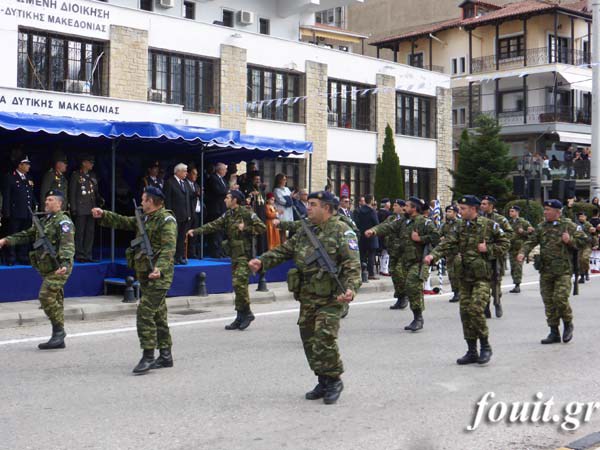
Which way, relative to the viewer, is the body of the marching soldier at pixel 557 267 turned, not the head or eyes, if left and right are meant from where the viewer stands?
facing the viewer and to the left of the viewer

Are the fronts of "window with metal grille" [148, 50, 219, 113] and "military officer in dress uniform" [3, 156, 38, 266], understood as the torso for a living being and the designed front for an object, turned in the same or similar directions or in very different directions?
same or similar directions

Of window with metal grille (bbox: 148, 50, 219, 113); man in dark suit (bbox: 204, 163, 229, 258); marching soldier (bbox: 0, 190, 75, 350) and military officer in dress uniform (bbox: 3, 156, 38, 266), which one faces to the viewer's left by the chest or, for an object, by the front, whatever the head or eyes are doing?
the marching soldier

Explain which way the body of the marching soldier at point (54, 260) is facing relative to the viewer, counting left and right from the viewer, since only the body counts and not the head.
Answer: facing to the left of the viewer

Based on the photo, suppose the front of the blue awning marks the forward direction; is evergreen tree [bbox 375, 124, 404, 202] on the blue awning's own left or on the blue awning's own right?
on the blue awning's own left

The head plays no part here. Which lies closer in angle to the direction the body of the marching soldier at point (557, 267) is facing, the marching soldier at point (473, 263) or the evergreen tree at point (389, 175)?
the marching soldier

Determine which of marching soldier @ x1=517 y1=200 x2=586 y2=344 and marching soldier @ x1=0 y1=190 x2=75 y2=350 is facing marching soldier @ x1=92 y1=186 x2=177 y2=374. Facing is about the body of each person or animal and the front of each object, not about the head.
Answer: marching soldier @ x1=517 y1=200 x2=586 y2=344

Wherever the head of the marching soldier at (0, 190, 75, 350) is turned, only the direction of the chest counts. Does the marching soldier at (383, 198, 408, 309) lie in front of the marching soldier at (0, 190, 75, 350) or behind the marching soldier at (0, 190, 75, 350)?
behind

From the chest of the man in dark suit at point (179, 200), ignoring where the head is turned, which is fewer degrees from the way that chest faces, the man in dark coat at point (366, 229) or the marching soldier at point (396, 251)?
the marching soldier

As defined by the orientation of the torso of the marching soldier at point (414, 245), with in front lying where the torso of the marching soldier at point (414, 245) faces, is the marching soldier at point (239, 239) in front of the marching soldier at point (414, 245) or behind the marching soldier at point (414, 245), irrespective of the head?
in front

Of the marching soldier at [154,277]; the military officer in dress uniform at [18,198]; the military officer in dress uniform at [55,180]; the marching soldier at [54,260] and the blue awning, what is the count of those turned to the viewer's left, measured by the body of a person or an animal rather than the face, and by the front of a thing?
2

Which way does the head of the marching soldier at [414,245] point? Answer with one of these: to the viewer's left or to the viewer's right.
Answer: to the viewer's left

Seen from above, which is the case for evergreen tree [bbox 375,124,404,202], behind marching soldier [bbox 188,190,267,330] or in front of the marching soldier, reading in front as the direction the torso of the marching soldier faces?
behind

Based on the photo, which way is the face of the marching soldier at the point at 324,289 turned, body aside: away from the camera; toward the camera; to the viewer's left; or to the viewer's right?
to the viewer's left

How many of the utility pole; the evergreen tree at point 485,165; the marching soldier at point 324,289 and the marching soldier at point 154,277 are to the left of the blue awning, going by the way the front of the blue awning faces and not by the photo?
2

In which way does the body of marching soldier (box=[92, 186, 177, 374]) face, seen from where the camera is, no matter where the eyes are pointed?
to the viewer's left

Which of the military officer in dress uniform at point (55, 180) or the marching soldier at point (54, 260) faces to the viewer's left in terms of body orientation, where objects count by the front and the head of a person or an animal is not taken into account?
the marching soldier

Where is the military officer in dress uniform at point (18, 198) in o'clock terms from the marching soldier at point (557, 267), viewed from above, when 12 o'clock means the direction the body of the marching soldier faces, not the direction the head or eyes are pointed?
The military officer in dress uniform is roughly at 2 o'clock from the marching soldier.

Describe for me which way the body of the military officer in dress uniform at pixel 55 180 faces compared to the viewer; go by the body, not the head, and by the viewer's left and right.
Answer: facing the viewer and to the right of the viewer

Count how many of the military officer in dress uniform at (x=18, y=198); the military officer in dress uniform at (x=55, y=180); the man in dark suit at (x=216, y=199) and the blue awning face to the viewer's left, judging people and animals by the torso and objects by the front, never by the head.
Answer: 0

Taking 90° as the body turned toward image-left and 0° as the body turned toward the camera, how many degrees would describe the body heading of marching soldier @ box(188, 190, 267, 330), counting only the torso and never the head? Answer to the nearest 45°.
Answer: approximately 45°
